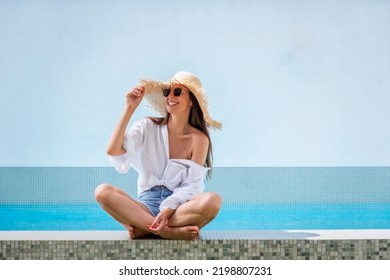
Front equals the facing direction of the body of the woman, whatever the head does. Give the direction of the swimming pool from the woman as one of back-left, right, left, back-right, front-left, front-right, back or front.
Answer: back

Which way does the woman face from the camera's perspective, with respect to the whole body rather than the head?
toward the camera
